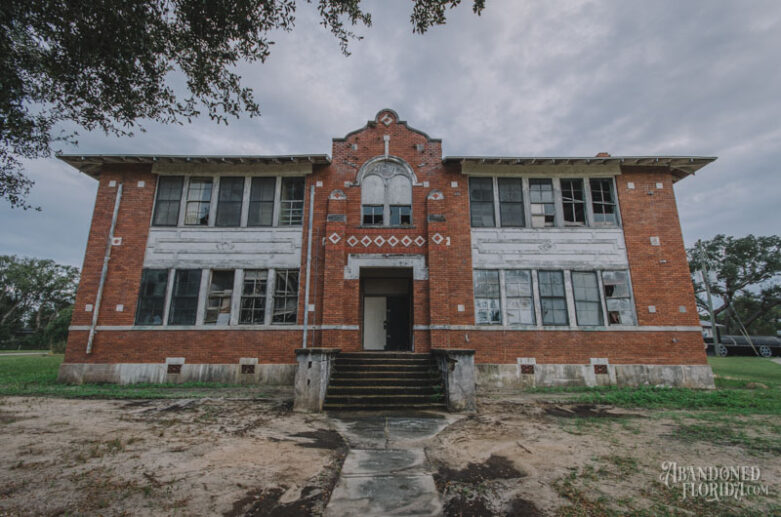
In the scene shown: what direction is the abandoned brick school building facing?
toward the camera

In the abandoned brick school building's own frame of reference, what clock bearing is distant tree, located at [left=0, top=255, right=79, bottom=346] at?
The distant tree is roughly at 4 o'clock from the abandoned brick school building.

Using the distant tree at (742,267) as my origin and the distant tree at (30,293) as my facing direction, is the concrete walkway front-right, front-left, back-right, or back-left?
front-left

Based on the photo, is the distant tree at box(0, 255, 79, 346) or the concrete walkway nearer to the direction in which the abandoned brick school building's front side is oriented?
the concrete walkway

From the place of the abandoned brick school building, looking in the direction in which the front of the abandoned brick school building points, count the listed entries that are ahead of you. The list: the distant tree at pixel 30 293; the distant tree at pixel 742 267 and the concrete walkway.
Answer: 1

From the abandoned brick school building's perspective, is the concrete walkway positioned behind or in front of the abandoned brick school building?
in front

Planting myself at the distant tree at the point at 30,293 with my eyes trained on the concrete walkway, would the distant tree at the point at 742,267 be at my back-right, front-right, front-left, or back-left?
front-left

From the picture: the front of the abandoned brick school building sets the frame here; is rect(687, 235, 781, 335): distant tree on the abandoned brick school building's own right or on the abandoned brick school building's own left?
on the abandoned brick school building's own left
